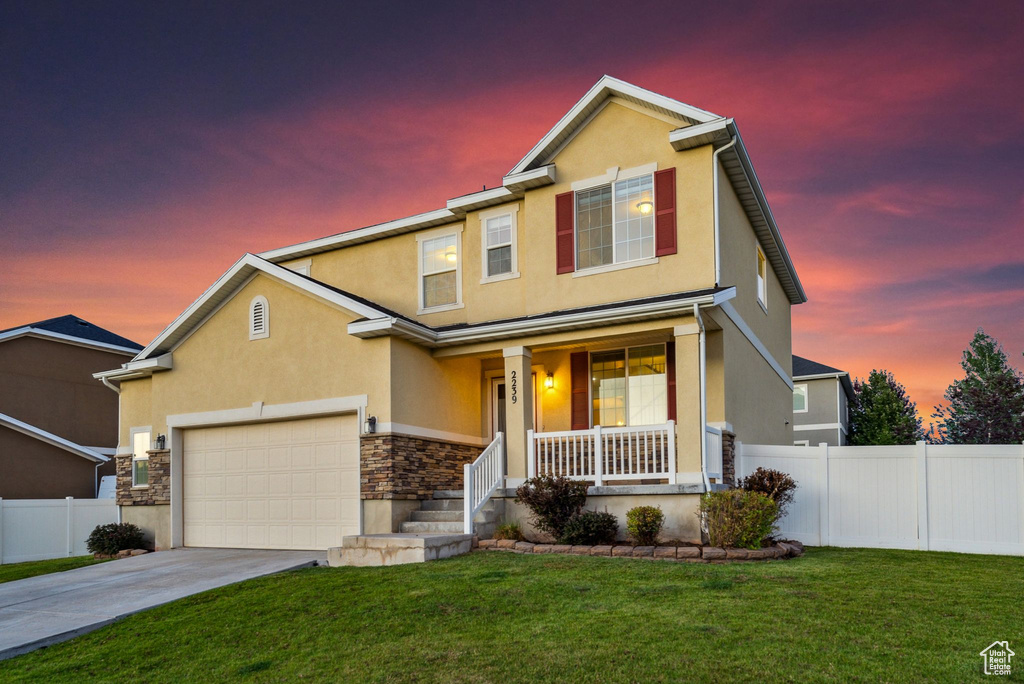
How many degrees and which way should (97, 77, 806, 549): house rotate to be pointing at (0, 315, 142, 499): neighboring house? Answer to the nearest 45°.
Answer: approximately 90° to its right

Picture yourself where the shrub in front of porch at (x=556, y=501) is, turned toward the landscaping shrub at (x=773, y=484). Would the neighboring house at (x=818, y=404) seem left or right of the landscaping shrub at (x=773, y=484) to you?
left

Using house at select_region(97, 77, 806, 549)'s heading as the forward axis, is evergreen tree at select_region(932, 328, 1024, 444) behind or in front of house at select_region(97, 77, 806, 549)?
behind

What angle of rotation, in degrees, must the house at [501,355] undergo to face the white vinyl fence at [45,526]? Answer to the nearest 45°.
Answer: approximately 90° to its right

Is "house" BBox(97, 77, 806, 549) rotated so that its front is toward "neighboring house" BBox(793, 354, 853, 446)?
no

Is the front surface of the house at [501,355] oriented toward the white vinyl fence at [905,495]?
no

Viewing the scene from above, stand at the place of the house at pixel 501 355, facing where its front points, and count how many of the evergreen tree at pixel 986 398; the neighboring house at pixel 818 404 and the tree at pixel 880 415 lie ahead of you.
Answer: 0

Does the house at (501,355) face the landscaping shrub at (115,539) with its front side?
no

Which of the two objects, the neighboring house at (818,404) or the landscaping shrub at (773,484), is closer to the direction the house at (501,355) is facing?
the landscaping shrub

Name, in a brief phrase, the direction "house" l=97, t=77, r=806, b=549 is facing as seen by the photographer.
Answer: facing the viewer and to the left of the viewer
